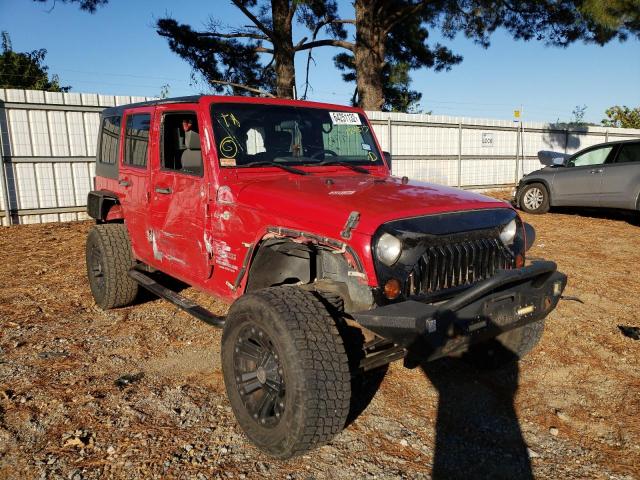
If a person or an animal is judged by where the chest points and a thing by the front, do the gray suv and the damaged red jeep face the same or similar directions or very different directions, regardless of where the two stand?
very different directions

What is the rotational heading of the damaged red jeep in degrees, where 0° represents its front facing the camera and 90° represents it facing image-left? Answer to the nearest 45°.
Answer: approximately 315°

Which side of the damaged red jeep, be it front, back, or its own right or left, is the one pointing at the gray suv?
left

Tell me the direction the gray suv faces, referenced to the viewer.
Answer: facing to the left of the viewer

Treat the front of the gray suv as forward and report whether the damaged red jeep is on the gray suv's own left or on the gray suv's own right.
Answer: on the gray suv's own left
